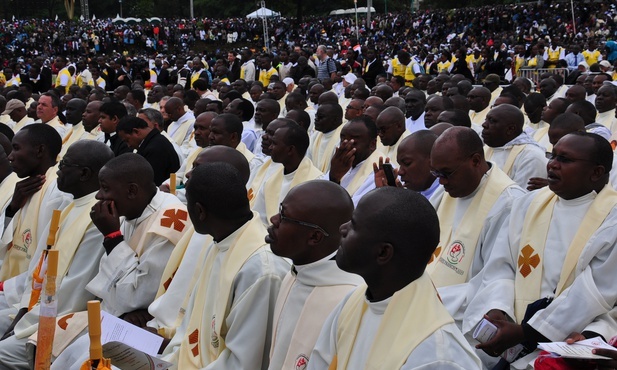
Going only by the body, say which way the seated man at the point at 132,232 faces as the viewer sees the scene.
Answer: to the viewer's left

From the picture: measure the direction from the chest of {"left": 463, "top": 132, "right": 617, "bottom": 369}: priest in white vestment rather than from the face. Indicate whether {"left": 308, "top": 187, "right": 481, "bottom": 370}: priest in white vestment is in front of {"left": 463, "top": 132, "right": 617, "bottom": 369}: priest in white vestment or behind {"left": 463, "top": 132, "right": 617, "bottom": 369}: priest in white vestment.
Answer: in front

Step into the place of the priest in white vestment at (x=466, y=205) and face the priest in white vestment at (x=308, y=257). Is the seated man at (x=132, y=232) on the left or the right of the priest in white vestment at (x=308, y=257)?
right

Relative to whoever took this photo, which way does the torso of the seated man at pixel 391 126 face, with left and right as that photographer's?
facing the viewer and to the left of the viewer

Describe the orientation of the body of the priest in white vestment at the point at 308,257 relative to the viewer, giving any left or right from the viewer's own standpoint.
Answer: facing to the left of the viewer

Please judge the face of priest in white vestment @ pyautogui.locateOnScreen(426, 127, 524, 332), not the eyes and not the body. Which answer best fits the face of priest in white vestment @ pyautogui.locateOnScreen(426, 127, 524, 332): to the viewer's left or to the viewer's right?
to the viewer's left

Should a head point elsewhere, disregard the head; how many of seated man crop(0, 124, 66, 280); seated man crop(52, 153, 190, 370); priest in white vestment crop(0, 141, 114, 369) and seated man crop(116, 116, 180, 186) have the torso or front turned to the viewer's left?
4

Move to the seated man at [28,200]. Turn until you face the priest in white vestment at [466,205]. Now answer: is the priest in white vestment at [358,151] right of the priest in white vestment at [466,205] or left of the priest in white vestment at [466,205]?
left

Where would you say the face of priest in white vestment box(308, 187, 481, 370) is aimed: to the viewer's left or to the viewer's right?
to the viewer's left

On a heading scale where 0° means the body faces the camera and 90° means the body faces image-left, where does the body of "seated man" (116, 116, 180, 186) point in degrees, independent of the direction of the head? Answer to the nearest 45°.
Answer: approximately 90°

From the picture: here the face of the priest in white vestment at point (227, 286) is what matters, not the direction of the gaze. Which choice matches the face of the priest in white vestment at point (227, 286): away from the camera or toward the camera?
away from the camera

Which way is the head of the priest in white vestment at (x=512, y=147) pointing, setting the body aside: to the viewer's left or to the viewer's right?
to the viewer's left

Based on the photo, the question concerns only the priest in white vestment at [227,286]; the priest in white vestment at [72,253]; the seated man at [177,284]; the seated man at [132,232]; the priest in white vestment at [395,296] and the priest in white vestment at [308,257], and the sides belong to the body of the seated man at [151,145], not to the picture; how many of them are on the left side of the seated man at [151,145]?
6

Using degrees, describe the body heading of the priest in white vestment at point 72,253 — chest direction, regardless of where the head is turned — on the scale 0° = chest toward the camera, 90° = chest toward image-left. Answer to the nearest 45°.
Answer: approximately 90°

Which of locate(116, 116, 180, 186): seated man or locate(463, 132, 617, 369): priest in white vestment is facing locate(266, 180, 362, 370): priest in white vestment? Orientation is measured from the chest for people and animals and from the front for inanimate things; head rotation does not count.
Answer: locate(463, 132, 617, 369): priest in white vestment
